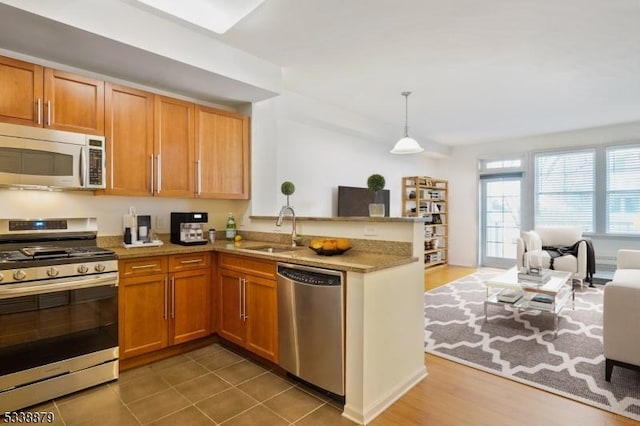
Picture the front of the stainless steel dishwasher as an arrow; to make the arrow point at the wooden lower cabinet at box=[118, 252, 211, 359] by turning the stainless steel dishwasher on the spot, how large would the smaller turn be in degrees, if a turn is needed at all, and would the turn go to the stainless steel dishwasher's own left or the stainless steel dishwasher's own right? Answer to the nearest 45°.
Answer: approximately 90° to the stainless steel dishwasher's own right

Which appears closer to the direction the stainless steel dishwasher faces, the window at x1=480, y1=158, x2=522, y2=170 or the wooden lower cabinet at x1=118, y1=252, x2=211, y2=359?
the wooden lower cabinet

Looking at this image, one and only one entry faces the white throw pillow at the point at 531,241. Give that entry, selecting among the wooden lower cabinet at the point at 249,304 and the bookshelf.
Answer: the bookshelf

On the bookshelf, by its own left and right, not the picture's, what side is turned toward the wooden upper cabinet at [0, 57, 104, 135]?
right

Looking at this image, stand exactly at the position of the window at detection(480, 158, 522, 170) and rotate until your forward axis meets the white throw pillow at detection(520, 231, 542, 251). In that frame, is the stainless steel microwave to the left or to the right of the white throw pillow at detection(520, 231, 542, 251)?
right

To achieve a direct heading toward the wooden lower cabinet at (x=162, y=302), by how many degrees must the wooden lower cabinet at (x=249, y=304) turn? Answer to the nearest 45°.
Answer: approximately 45° to its right

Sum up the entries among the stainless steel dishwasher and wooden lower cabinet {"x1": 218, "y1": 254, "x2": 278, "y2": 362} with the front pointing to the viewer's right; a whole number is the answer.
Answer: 0

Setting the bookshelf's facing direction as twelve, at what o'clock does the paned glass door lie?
The paned glass door is roughly at 10 o'clock from the bookshelf.

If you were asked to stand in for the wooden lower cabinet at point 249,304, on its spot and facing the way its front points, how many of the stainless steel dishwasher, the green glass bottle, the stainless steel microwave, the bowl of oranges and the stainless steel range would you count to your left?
2

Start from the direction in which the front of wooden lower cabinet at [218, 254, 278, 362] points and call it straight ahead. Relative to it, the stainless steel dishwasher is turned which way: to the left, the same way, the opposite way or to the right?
the same way

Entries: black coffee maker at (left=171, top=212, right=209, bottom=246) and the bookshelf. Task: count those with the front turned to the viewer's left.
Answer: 0

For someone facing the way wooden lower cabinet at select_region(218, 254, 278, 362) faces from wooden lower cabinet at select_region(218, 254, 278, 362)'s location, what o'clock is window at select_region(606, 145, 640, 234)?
The window is roughly at 7 o'clock from the wooden lower cabinet.

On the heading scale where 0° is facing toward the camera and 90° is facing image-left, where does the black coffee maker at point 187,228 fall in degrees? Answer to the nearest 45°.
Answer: approximately 315°

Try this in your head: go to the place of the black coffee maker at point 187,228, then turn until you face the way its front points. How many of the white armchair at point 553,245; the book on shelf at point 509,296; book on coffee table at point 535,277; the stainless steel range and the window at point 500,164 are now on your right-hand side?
1
